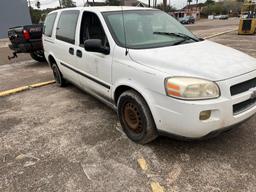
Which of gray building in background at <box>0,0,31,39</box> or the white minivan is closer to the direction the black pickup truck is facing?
the gray building in background

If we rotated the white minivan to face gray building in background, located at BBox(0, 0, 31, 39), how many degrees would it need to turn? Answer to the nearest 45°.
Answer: approximately 180°

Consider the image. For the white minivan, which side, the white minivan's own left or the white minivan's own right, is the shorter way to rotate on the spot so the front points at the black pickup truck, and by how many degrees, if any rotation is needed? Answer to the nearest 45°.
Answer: approximately 180°

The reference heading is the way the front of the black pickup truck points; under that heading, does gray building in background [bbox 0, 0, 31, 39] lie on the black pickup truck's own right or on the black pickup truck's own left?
on the black pickup truck's own left

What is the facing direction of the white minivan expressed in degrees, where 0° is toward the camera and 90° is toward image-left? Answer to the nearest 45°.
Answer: approximately 315°

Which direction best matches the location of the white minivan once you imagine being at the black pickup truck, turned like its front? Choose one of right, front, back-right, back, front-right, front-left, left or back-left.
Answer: back-right

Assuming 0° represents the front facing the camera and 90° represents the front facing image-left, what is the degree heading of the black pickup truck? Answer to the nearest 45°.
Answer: approximately 225°
